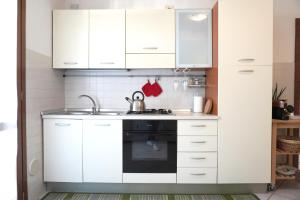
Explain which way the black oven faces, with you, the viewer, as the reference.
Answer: facing the viewer

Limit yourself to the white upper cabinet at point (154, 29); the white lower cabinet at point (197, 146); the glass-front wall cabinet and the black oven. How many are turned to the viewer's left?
0

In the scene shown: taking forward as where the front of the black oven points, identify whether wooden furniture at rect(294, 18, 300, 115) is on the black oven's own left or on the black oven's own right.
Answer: on the black oven's own left

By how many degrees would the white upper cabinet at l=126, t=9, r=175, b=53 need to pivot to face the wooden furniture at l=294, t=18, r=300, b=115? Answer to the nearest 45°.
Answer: approximately 90° to its left

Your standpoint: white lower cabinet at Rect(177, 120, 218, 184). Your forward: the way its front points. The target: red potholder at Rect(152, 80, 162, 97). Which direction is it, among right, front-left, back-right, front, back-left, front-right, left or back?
back-right

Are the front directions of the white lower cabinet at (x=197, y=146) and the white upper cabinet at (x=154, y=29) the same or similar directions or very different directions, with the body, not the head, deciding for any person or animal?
same or similar directions

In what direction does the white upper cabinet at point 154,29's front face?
toward the camera

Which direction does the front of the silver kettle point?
to the viewer's left

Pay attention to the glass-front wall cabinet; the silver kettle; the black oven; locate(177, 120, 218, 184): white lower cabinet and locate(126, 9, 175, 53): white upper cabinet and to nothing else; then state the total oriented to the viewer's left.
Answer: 1

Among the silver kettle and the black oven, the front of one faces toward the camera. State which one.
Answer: the black oven
